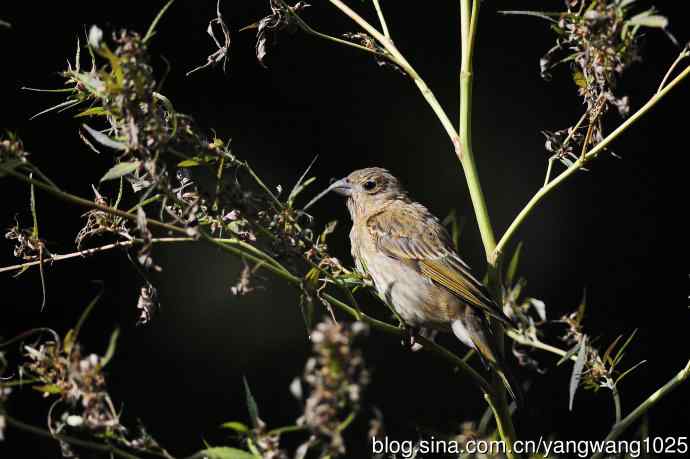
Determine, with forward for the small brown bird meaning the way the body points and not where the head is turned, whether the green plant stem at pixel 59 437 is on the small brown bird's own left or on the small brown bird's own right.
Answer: on the small brown bird's own left

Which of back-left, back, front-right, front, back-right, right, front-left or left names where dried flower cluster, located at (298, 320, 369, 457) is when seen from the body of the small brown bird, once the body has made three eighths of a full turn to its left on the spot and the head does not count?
front-right

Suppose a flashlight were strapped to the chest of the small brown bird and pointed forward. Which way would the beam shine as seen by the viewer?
to the viewer's left
